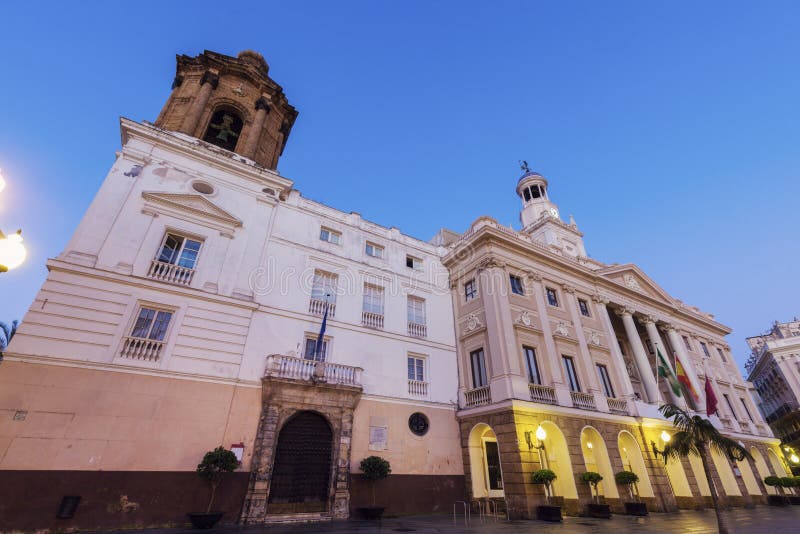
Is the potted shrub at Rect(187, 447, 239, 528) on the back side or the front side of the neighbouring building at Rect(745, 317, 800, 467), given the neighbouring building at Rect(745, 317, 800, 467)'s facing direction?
on the front side

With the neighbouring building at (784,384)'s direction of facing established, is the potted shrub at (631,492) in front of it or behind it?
in front

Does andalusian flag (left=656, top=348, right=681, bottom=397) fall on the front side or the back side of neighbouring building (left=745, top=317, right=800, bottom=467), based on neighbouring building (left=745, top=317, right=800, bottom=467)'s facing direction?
on the front side

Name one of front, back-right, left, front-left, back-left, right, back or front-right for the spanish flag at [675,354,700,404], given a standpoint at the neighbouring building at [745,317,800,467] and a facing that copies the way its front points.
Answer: front-left

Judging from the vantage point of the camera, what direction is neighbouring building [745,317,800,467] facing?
facing the viewer and to the left of the viewer

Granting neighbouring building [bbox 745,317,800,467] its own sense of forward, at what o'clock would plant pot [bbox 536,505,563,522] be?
The plant pot is roughly at 11 o'clock from the neighbouring building.

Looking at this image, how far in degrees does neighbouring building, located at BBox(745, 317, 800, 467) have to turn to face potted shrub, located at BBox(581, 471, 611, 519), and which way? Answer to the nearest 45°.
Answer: approximately 45° to its left
